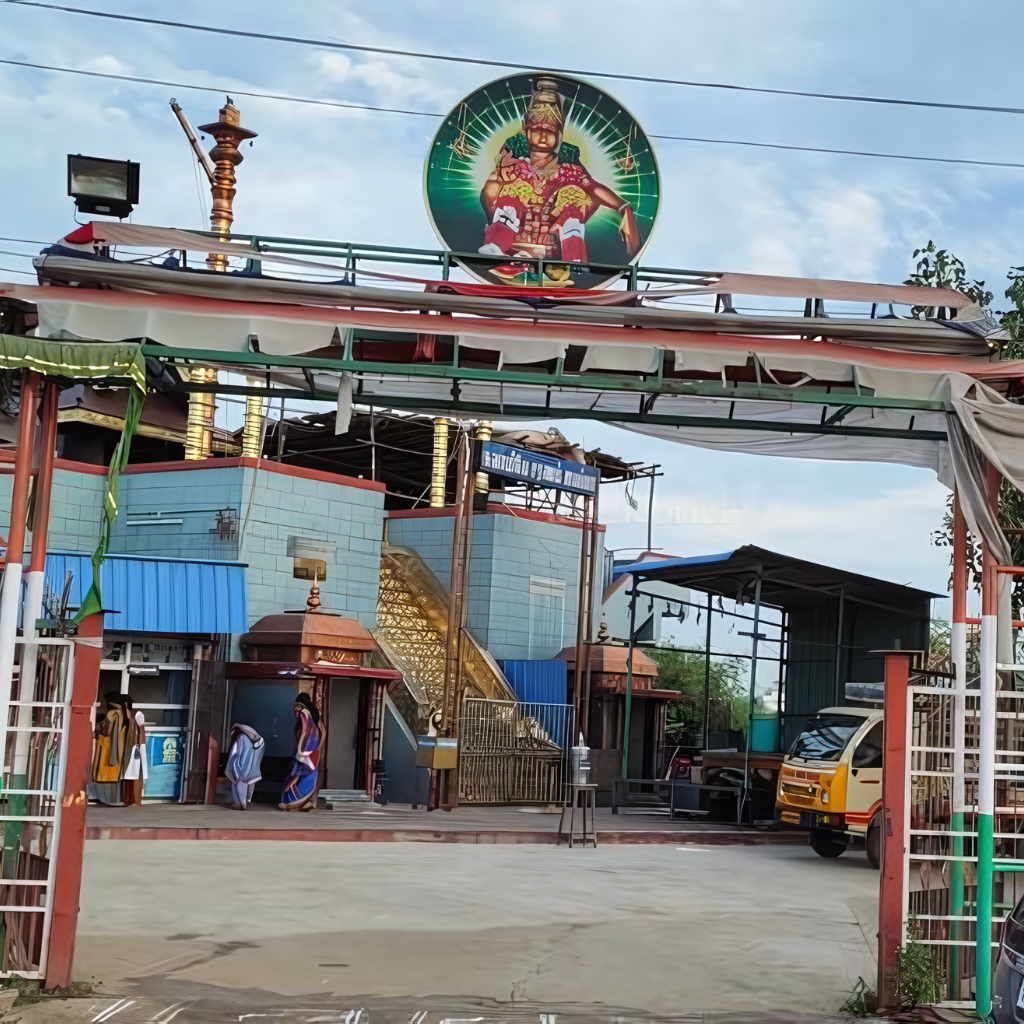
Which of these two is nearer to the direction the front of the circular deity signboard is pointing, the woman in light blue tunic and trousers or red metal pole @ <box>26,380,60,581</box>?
the red metal pole

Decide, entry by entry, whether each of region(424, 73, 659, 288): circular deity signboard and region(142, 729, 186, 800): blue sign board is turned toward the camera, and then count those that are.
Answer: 2

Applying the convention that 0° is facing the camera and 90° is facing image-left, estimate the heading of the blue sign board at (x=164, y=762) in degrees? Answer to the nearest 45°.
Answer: approximately 0°

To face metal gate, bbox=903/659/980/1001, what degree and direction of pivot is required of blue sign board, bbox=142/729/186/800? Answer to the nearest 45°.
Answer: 0° — it already faces it

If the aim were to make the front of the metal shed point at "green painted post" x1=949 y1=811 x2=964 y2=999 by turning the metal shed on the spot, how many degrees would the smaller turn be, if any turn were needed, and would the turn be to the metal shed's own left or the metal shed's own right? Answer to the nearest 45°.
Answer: approximately 45° to the metal shed's own left

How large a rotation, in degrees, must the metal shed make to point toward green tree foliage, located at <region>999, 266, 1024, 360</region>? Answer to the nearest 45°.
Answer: approximately 45° to its left

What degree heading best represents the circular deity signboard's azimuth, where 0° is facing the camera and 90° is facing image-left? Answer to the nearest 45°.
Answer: approximately 0°

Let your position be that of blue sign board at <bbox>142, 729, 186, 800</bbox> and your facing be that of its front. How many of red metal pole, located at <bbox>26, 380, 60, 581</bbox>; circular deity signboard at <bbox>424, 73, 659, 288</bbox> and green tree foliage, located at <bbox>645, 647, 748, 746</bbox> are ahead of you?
2

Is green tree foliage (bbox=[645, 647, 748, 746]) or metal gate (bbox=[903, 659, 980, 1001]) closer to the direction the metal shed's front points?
the metal gate

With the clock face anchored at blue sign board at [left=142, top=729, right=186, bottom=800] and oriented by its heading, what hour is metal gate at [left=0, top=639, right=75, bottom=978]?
The metal gate is roughly at 12 o'clock from the blue sign board.

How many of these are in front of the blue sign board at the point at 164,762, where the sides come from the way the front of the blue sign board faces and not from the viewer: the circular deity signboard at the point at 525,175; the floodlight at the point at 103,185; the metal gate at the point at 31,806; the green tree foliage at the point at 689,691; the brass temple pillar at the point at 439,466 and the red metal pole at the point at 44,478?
4

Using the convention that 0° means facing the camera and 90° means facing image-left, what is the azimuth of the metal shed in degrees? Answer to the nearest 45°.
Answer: approximately 45°
